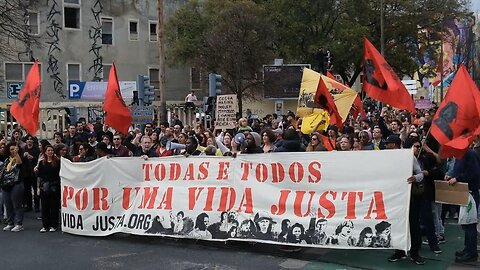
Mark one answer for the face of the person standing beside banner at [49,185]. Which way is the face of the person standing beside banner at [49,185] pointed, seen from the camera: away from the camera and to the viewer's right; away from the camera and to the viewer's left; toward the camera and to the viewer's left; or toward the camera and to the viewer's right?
toward the camera and to the viewer's right

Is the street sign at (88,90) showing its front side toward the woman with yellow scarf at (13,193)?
yes

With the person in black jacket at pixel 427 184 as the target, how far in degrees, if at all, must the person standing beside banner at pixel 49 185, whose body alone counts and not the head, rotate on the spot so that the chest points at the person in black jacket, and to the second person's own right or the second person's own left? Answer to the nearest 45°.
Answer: approximately 45° to the second person's own left

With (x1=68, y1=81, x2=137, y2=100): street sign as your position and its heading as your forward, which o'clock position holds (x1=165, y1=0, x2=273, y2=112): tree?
The tree is roughly at 10 o'clock from the street sign.

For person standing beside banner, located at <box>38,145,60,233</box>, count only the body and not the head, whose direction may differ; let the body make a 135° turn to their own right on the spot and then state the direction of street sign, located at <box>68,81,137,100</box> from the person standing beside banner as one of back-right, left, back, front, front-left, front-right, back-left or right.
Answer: front-right
